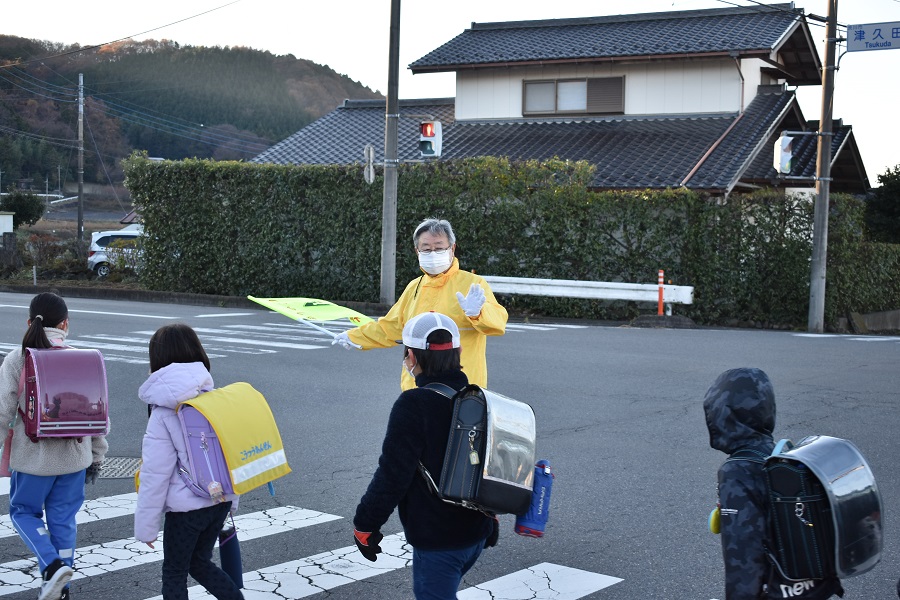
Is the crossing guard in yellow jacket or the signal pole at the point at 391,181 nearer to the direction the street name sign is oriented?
the crossing guard in yellow jacket

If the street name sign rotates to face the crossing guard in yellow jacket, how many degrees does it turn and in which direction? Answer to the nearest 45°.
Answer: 0° — it already faces them

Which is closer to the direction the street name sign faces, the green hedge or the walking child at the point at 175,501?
the walking child

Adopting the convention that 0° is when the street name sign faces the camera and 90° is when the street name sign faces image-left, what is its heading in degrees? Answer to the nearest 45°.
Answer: approximately 0°

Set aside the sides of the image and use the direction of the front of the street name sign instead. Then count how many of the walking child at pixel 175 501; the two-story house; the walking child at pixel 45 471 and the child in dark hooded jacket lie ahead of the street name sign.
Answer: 3

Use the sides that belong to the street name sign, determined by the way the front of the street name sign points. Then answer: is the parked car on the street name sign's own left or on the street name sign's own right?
on the street name sign's own right

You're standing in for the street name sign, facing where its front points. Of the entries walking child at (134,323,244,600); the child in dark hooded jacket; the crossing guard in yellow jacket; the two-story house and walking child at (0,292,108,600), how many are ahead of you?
4

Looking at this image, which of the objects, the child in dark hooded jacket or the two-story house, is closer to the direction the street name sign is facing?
the child in dark hooded jacket

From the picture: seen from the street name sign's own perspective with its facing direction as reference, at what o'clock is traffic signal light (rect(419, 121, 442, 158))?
The traffic signal light is roughly at 3 o'clock from the street name sign.

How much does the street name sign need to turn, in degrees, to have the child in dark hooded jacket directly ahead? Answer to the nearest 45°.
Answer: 0° — it already faces them

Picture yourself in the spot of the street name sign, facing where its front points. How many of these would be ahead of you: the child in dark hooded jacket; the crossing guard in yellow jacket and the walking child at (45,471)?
3

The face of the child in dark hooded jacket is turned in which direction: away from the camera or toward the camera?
away from the camera

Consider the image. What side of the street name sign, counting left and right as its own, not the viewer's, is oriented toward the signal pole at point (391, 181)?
right
